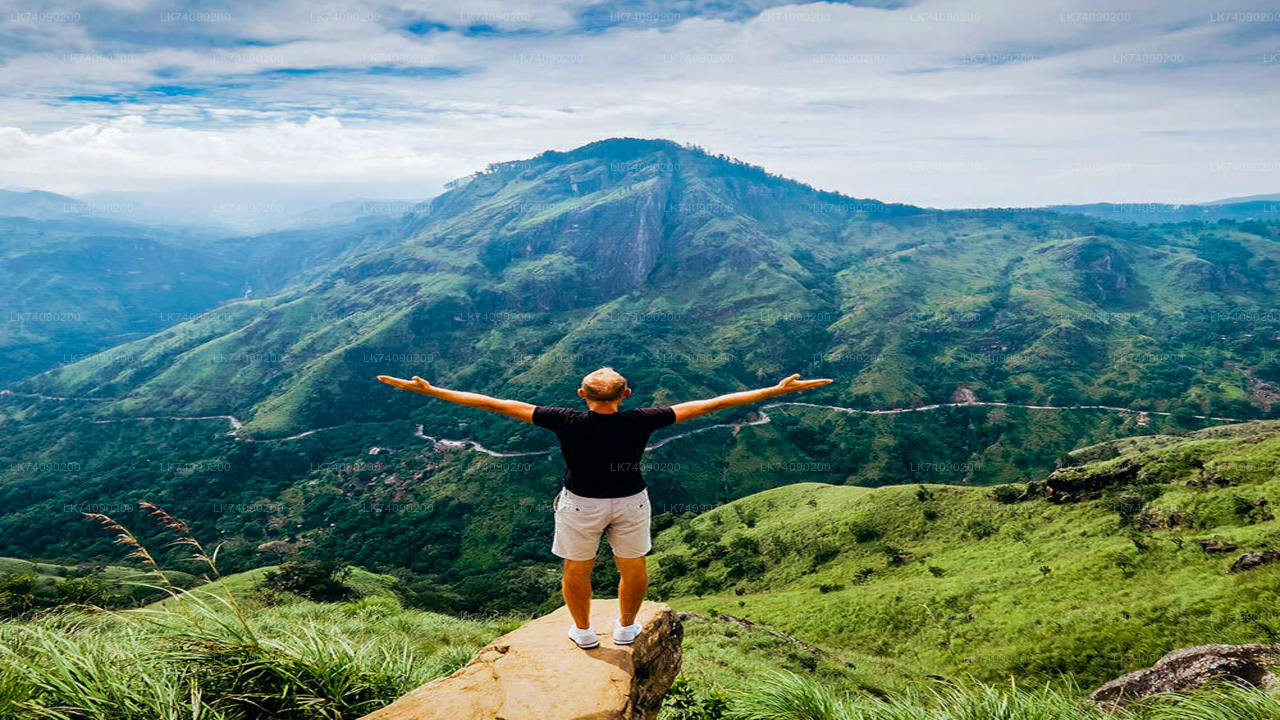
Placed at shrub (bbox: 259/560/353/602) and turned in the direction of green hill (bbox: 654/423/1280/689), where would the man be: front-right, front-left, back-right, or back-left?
front-right

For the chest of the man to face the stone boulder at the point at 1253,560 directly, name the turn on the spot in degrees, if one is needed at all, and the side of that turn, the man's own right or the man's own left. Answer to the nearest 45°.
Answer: approximately 45° to the man's own right

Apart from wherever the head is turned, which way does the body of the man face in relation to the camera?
away from the camera

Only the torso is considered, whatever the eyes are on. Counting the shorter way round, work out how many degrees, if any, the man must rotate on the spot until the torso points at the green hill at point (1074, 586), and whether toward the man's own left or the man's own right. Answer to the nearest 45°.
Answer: approximately 45° to the man's own right

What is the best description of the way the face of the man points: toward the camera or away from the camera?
away from the camera
